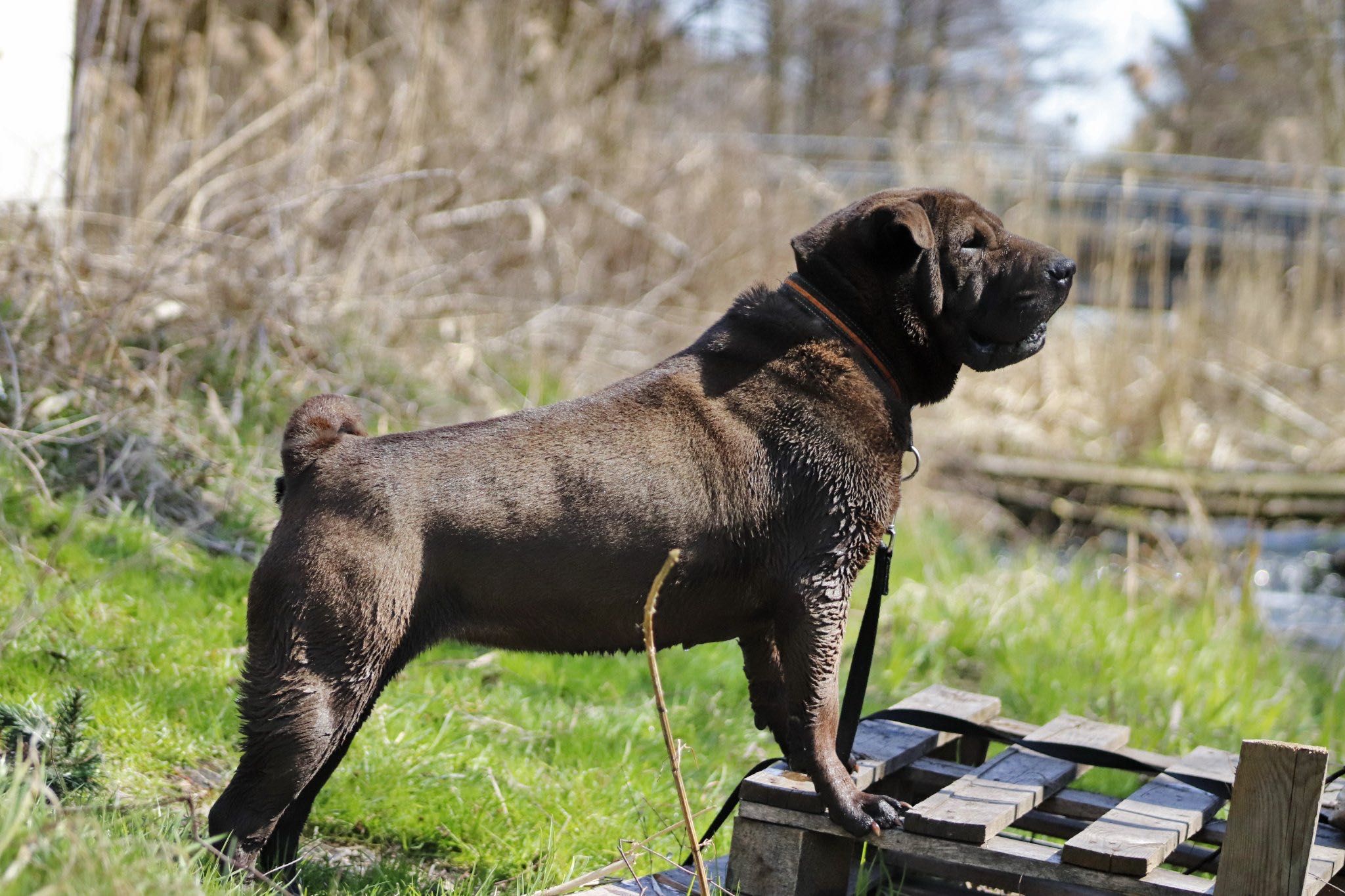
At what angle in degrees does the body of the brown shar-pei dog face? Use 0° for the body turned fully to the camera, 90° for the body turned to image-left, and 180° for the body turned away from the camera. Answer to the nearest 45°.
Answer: approximately 270°

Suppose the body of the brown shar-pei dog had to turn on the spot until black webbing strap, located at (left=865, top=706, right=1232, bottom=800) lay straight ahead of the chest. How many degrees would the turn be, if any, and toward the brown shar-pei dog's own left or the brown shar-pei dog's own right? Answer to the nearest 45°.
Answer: approximately 45° to the brown shar-pei dog's own left
